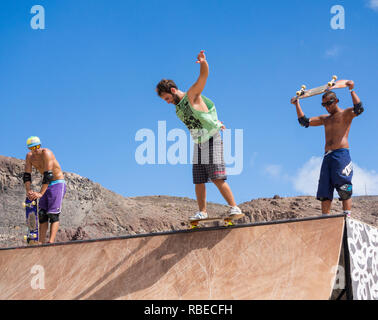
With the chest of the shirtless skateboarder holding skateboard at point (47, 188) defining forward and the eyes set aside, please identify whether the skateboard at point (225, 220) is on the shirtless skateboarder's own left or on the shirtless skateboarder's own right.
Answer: on the shirtless skateboarder's own left
